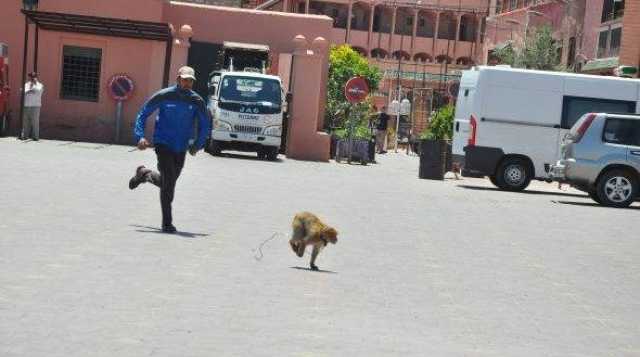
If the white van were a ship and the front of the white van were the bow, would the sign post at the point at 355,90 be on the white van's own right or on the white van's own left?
on the white van's own left

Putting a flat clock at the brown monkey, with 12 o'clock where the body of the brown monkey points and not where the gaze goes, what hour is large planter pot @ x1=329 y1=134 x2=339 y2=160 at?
The large planter pot is roughly at 9 o'clock from the brown monkey.

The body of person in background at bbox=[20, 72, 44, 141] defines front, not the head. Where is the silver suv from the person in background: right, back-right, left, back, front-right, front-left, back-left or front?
front-left

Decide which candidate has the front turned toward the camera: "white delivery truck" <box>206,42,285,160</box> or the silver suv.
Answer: the white delivery truck

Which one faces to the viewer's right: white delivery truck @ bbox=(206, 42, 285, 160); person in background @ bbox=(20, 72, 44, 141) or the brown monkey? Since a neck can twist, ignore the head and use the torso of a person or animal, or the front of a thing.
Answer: the brown monkey

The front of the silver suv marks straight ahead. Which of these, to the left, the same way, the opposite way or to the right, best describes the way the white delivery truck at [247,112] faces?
to the right

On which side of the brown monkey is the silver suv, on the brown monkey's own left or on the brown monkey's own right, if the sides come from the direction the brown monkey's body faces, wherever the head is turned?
on the brown monkey's own left

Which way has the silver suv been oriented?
to the viewer's right

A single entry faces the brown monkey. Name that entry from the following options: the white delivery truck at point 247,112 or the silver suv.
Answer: the white delivery truck

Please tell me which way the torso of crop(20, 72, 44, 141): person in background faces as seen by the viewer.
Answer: toward the camera

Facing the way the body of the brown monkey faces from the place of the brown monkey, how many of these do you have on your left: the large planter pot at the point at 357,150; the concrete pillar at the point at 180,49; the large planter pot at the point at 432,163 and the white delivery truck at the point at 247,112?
4

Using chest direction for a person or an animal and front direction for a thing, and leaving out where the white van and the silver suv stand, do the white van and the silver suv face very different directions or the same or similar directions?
same or similar directions

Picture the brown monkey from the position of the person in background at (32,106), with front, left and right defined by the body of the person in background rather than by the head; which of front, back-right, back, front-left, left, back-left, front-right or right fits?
front

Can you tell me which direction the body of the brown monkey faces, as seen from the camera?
to the viewer's right

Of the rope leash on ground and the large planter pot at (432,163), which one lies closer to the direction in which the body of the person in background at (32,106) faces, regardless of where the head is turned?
the rope leash on ground

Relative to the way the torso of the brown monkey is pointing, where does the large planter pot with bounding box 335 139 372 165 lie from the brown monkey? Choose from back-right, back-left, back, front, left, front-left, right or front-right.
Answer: left

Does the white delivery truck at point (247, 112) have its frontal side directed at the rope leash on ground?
yes
